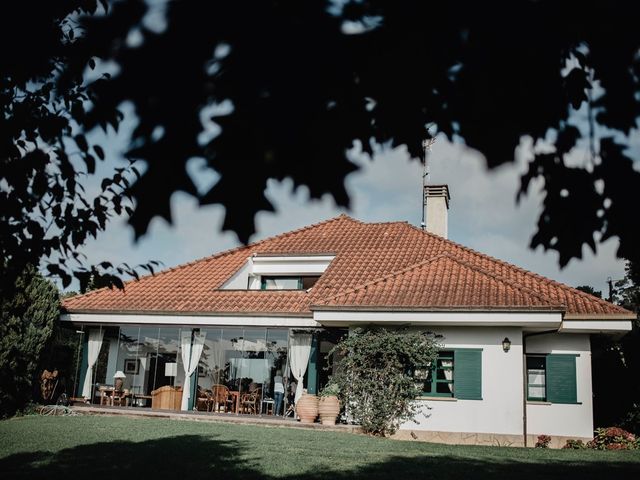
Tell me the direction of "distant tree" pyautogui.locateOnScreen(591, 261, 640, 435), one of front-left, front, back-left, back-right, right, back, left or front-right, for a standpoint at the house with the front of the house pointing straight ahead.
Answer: left

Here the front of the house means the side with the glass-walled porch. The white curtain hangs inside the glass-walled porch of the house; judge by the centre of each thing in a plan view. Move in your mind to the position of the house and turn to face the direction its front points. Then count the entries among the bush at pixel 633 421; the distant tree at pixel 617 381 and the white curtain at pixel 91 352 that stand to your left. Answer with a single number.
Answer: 2

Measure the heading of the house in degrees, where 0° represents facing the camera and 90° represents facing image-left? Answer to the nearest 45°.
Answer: approximately 0°
